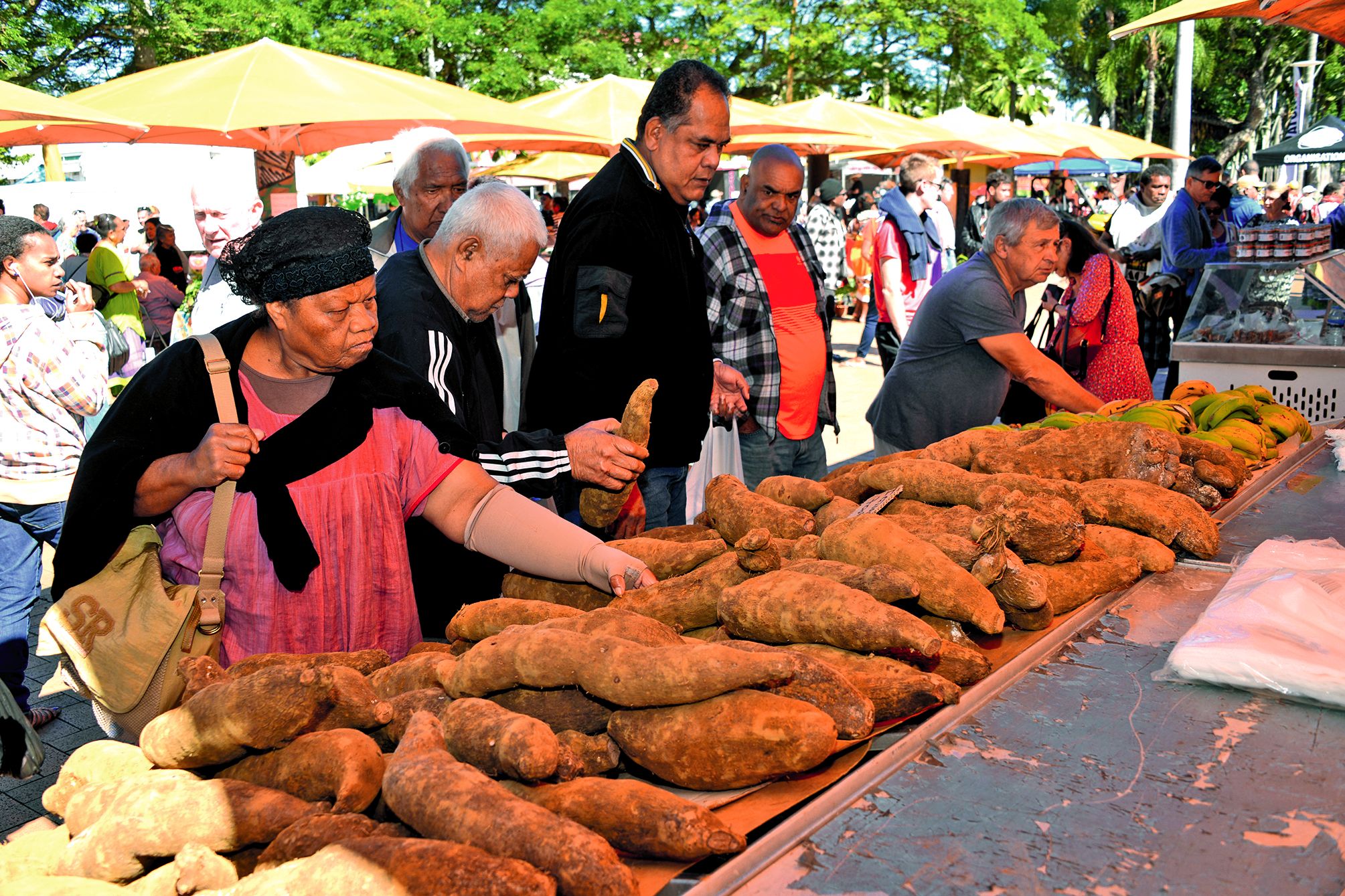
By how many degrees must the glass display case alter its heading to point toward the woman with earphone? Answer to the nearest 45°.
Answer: approximately 45° to its left

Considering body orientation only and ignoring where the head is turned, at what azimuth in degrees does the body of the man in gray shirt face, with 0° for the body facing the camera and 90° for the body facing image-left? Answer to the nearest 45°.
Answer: approximately 270°

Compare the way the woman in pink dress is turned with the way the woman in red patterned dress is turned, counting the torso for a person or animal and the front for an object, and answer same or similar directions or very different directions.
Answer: very different directions

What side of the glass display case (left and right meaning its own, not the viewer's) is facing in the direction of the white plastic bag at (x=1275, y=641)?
left

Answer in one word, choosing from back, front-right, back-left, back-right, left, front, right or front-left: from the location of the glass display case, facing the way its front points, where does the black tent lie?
right

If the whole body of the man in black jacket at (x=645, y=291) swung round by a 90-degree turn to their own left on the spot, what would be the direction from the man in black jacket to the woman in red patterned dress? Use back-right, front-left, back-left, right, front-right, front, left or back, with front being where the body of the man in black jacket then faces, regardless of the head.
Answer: front-right

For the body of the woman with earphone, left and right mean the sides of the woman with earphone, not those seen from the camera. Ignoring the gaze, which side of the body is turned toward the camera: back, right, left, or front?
right

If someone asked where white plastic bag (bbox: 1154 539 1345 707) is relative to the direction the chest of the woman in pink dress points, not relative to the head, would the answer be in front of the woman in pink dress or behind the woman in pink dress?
in front

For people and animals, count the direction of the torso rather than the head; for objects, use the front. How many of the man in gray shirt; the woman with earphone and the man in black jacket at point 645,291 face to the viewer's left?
0
